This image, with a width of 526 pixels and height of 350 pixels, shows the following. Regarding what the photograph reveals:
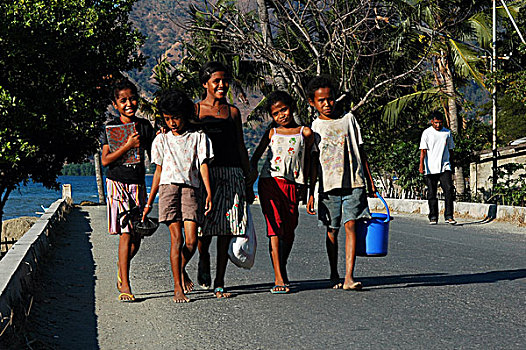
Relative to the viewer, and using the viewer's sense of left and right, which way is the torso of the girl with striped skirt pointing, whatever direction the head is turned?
facing the viewer

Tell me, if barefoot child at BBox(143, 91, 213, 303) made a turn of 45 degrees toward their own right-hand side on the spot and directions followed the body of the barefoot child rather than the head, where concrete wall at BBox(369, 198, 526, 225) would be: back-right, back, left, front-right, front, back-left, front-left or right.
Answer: back

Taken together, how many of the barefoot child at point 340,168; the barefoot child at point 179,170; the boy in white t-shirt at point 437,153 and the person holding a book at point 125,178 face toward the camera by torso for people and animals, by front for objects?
4

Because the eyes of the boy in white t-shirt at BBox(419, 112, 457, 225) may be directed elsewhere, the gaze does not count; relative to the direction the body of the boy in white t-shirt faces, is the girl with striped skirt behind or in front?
in front

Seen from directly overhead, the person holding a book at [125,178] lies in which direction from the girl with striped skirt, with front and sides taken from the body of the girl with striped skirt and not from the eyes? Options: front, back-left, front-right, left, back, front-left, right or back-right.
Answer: right

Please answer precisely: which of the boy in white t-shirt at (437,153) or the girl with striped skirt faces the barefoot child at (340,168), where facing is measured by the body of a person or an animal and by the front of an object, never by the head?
the boy in white t-shirt

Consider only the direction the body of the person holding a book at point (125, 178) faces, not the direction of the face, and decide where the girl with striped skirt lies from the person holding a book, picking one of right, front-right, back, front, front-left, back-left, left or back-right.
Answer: left

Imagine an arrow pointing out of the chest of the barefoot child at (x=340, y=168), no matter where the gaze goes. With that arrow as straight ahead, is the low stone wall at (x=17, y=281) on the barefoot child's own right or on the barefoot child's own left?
on the barefoot child's own right

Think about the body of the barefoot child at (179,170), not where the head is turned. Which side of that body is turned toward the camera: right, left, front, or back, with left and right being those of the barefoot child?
front

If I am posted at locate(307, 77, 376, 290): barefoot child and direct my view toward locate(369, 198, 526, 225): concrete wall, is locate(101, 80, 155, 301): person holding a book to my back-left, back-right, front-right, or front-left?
back-left

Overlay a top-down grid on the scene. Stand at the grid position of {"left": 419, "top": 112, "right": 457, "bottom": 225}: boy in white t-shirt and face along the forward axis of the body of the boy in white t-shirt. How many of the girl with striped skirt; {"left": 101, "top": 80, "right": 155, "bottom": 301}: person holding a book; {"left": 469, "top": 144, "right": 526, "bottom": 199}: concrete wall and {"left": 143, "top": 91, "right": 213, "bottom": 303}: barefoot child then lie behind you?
1

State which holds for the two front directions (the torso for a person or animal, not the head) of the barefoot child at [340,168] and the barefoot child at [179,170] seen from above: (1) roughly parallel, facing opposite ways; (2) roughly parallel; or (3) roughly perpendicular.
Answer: roughly parallel

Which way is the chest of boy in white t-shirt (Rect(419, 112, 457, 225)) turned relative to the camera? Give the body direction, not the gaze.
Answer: toward the camera

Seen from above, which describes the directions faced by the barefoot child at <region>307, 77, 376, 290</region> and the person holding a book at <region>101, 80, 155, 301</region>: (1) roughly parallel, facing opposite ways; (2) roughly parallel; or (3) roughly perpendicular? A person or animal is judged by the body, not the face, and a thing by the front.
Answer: roughly parallel

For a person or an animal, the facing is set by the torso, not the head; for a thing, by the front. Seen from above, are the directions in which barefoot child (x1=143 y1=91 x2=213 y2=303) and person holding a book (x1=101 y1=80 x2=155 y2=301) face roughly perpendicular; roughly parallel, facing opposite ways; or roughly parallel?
roughly parallel

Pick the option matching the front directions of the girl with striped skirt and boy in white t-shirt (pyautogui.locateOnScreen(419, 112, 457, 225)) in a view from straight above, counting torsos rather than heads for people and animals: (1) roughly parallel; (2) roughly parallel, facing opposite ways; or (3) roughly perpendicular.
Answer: roughly parallel
